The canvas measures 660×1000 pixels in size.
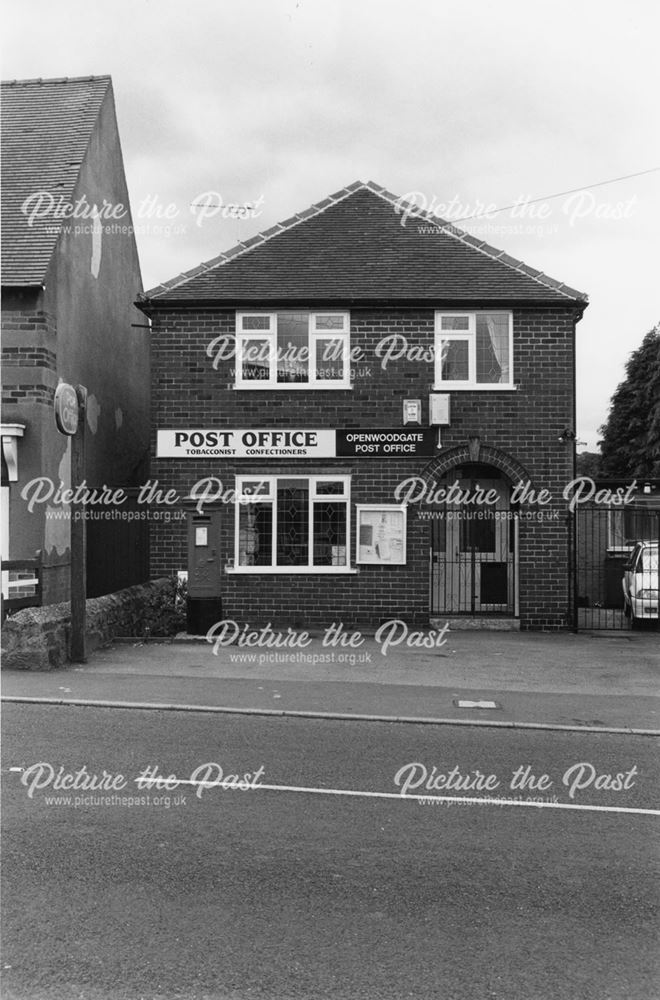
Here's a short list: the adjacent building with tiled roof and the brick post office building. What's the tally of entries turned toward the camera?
2

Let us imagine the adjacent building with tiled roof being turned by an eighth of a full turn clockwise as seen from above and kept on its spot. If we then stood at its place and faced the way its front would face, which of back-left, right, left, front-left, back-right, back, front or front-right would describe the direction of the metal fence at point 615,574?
back-left

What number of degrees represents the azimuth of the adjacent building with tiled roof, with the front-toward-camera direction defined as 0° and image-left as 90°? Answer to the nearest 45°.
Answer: approximately 0°

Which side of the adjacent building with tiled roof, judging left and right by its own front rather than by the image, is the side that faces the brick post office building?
left

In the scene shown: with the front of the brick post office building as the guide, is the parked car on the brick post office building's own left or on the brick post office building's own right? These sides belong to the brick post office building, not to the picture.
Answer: on the brick post office building's own left
